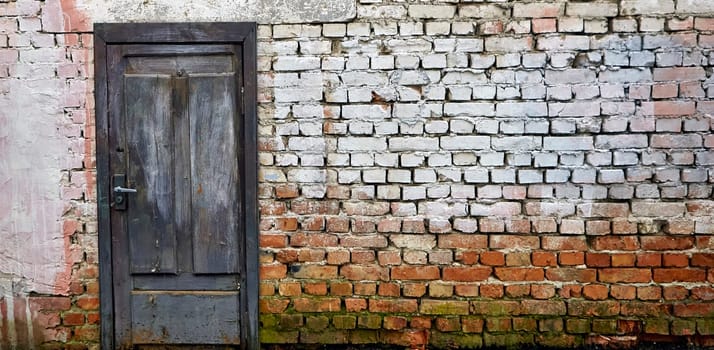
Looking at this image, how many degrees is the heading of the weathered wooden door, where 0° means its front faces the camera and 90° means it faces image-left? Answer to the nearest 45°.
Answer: approximately 0°
